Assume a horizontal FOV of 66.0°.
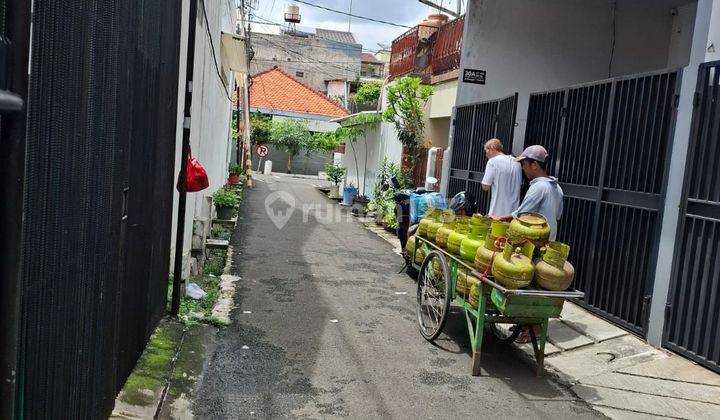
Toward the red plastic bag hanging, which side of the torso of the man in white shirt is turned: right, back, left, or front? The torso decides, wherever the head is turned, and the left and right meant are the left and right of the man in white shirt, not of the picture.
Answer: left

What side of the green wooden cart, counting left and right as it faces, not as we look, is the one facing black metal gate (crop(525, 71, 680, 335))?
right

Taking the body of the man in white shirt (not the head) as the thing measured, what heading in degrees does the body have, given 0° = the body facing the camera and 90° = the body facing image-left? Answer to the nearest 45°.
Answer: approximately 135°

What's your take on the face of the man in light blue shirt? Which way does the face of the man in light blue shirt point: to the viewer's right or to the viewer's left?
to the viewer's left

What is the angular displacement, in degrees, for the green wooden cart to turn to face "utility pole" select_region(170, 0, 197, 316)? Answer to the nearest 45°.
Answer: approximately 45° to its left

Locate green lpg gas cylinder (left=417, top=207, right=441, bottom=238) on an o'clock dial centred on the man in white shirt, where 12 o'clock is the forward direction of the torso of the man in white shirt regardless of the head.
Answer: The green lpg gas cylinder is roughly at 9 o'clock from the man in white shirt.

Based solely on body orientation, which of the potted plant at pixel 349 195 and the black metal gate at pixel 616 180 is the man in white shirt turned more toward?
the potted plant

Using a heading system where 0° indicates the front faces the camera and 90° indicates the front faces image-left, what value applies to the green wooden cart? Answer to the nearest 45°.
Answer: approximately 135°

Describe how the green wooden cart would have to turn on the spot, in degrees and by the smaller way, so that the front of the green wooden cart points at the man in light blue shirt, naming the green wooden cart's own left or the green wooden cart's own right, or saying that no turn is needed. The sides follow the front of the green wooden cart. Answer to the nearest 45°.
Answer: approximately 90° to the green wooden cart's own right

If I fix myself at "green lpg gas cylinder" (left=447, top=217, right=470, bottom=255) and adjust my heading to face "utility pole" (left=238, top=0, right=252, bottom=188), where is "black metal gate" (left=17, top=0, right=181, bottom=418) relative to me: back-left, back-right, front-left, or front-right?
back-left
